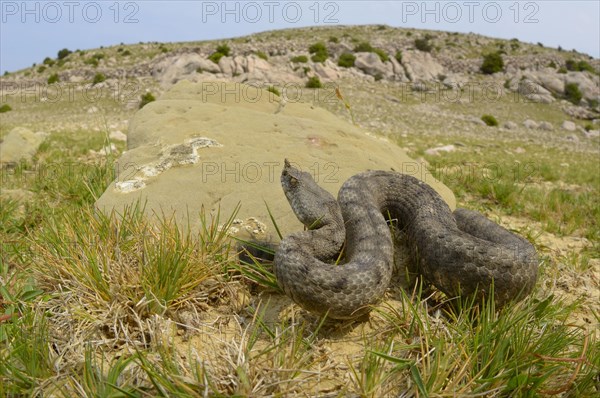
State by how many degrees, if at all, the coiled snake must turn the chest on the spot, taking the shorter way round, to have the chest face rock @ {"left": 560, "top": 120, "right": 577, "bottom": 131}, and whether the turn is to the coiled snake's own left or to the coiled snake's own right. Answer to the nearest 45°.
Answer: approximately 90° to the coiled snake's own right

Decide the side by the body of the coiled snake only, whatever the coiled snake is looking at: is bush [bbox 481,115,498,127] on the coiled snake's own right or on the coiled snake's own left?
on the coiled snake's own right

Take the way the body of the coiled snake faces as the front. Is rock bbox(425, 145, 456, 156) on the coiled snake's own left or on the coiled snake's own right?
on the coiled snake's own right
